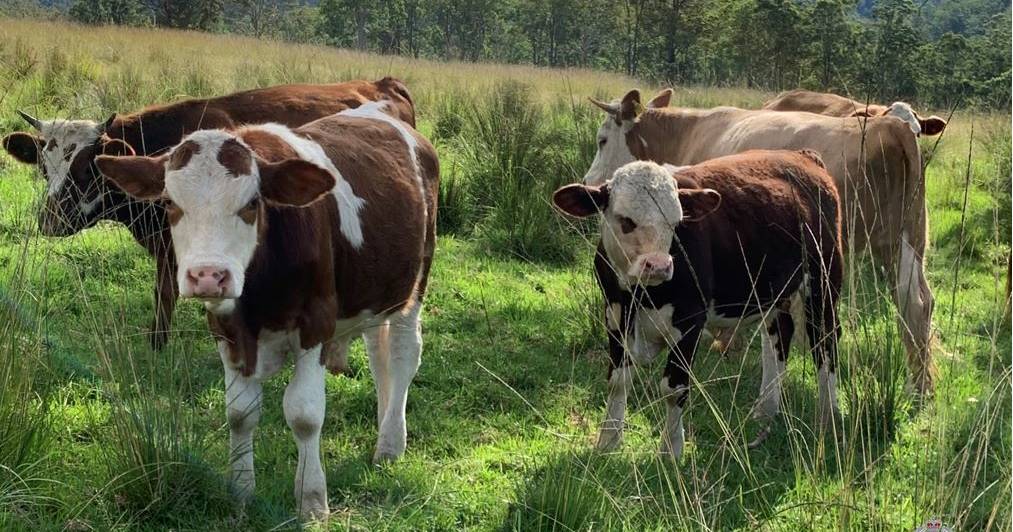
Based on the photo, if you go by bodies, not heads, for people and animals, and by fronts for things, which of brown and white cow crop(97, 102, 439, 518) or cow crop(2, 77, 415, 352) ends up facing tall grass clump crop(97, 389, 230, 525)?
the brown and white cow

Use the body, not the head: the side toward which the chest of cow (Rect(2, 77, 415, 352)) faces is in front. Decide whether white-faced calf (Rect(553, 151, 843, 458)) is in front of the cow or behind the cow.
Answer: behind

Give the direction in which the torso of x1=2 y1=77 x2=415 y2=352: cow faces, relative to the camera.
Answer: to the viewer's left

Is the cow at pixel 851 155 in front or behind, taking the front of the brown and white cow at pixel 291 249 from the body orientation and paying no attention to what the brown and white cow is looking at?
behind

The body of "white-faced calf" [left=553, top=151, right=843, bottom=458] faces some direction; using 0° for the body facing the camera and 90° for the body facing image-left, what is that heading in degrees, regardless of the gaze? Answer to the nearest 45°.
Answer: approximately 45°

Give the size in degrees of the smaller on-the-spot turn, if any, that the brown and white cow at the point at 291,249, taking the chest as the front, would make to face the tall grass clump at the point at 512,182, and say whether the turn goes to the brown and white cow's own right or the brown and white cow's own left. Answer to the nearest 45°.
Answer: approximately 180°

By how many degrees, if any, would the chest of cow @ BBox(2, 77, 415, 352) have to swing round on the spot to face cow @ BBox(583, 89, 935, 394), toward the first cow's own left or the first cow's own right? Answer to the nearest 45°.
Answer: approximately 180°

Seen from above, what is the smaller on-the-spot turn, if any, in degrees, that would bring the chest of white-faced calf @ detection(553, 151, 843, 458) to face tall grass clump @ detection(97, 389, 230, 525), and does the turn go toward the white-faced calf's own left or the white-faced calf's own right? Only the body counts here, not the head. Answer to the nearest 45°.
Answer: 0° — it already faces it

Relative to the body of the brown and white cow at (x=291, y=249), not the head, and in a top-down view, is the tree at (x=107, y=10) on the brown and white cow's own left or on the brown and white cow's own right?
on the brown and white cow's own right

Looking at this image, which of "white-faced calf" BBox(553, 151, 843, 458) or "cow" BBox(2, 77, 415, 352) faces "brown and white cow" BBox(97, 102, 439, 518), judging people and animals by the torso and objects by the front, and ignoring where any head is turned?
the white-faced calf

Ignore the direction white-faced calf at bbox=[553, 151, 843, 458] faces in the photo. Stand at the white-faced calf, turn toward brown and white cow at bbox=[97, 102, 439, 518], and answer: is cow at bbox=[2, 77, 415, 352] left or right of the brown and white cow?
right
